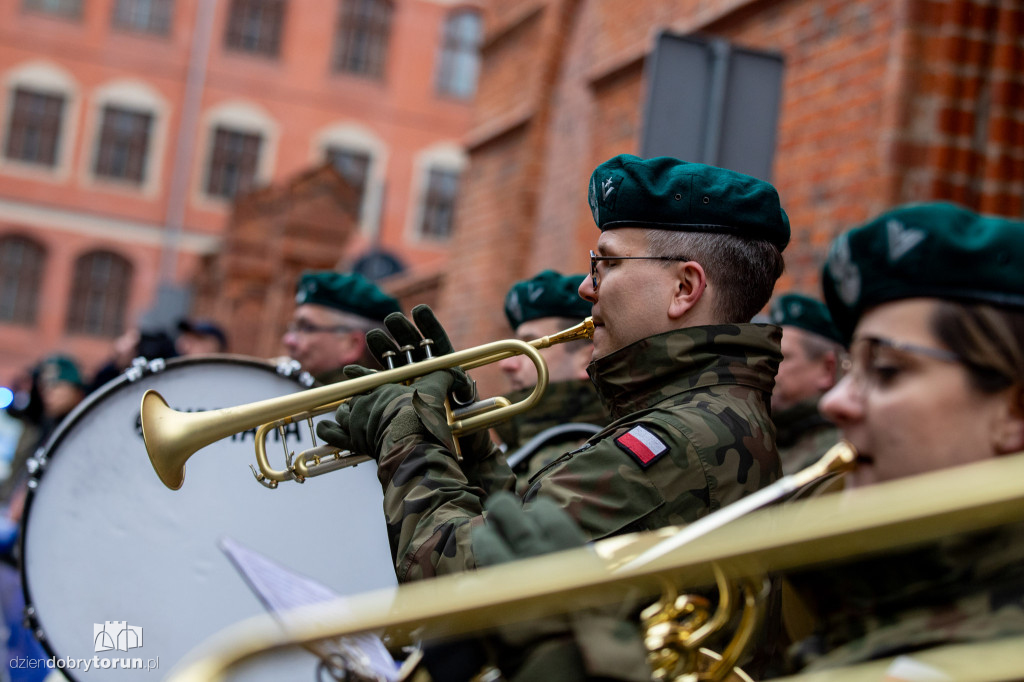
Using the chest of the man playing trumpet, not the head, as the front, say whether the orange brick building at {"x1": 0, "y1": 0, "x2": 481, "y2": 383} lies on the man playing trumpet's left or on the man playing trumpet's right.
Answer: on the man playing trumpet's right

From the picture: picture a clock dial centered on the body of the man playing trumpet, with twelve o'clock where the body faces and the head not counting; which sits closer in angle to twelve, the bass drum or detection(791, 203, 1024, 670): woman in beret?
the bass drum

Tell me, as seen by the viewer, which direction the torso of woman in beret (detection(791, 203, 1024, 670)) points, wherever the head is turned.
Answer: to the viewer's left

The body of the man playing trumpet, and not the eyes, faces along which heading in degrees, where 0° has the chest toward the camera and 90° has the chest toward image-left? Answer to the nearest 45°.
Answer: approximately 90°

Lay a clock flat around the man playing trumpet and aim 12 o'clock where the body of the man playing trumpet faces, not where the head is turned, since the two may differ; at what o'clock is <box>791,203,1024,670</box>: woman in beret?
The woman in beret is roughly at 8 o'clock from the man playing trumpet.

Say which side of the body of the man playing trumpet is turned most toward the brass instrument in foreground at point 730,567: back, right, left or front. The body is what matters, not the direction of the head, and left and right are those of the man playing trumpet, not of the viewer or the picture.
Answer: left

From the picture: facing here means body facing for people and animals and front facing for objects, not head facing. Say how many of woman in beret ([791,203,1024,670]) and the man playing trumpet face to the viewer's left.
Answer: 2

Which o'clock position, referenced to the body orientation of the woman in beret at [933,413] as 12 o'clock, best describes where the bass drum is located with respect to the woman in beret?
The bass drum is roughly at 1 o'clock from the woman in beret.

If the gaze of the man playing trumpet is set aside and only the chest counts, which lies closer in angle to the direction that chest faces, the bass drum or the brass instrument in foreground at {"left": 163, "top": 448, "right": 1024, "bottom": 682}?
the bass drum

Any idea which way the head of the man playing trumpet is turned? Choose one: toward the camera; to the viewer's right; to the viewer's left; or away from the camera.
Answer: to the viewer's left
